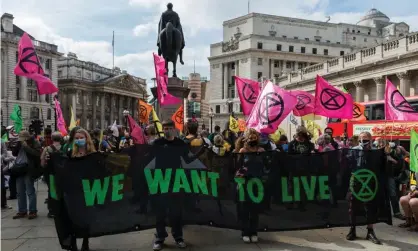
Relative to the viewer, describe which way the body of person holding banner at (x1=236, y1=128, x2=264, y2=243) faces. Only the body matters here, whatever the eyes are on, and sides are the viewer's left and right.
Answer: facing the viewer

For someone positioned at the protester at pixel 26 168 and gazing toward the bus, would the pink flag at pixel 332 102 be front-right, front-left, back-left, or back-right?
front-right

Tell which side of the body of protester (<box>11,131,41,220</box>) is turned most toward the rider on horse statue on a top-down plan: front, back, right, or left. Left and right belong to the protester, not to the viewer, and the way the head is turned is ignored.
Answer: back

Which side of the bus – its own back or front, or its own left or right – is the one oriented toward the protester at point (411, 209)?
left

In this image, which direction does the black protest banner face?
toward the camera

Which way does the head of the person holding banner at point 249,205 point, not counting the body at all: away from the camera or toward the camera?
toward the camera

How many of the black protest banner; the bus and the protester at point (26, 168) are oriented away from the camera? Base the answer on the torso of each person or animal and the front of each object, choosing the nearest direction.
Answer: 0

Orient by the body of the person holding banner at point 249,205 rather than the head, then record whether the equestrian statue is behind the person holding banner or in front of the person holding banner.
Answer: behind

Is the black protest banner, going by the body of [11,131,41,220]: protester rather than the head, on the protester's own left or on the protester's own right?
on the protester's own left
